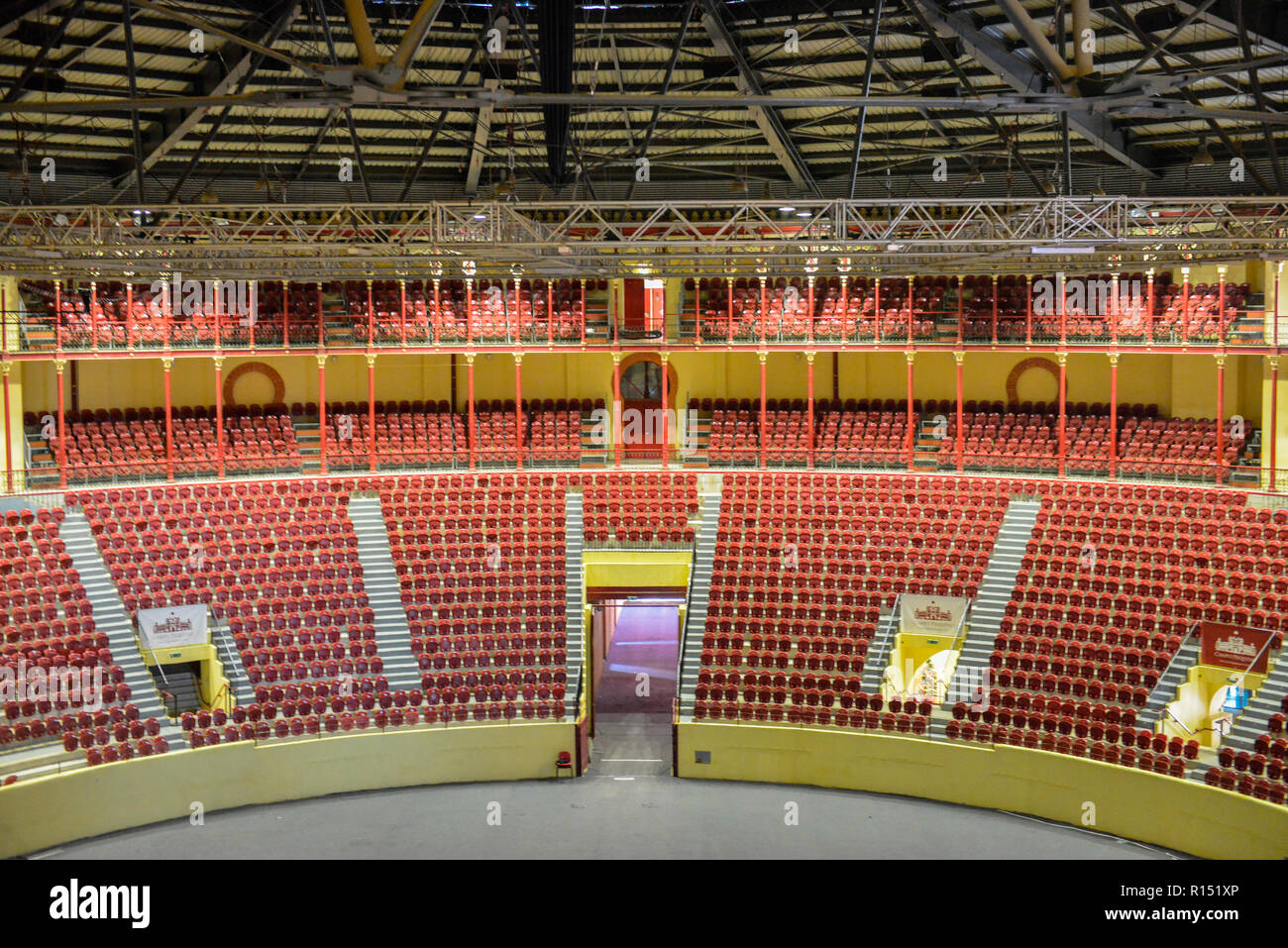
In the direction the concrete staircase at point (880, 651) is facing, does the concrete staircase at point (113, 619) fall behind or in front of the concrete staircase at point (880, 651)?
in front

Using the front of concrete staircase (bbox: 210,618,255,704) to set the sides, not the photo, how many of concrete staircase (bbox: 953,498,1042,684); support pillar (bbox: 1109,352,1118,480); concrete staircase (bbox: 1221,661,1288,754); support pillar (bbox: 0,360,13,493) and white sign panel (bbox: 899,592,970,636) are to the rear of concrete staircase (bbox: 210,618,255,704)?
1

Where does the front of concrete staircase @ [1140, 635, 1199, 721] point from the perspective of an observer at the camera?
facing the viewer and to the left of the viewer

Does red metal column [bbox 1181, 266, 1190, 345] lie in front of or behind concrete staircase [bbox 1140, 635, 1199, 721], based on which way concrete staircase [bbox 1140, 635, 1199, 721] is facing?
behind

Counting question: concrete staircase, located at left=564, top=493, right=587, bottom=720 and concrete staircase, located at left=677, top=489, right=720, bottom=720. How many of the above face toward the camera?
2

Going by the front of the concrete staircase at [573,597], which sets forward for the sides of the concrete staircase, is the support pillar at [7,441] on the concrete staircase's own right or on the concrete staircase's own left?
on the concrete staircase's own right

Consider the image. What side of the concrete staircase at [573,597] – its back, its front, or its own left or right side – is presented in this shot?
front

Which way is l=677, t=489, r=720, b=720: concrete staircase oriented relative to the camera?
toward the camera

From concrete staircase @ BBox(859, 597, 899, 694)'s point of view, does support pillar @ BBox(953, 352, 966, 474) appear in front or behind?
behind

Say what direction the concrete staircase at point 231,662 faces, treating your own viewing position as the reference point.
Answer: facing the viewer and to the right of the viewer

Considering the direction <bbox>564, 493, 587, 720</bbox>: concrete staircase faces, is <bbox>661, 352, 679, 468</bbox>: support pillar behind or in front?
behind
